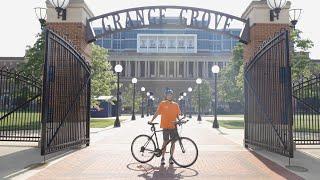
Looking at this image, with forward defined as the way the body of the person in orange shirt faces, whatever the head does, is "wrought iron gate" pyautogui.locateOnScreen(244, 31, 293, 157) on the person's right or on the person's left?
on the person's left

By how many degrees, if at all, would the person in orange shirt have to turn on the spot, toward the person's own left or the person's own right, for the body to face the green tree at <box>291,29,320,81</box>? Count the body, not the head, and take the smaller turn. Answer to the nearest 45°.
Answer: approximately 135° to the person's own left

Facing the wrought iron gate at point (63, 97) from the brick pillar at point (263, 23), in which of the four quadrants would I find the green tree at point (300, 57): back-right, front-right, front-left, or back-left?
back-right

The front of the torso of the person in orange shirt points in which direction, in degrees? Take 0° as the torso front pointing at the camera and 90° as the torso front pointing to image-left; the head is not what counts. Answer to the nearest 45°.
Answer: approximately 0°

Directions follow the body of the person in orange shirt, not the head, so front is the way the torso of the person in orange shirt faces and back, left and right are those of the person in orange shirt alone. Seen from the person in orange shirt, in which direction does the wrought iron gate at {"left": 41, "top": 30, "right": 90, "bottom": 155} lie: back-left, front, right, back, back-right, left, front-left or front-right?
back-right

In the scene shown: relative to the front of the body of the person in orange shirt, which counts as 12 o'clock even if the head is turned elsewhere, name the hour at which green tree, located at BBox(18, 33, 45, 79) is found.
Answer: The green tree is roughly at 5 o'clock from the person in orange shirt.

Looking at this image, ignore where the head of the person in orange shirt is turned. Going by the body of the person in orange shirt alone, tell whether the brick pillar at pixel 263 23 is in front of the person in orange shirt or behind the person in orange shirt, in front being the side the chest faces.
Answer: behind

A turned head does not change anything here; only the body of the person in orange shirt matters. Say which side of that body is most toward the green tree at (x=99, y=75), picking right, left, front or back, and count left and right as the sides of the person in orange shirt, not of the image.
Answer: back

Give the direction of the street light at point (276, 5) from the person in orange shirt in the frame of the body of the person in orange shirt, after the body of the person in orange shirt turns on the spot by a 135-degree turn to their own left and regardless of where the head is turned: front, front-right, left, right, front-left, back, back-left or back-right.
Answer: front

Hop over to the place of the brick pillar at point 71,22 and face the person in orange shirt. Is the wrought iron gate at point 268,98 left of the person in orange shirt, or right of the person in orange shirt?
left

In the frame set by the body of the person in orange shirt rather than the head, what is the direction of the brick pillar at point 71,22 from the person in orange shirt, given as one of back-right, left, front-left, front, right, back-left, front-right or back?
back-right
